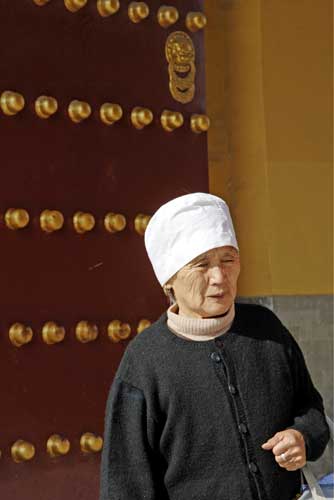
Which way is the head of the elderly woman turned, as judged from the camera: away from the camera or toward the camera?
toward the camera

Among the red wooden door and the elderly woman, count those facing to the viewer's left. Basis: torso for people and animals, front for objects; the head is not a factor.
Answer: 0

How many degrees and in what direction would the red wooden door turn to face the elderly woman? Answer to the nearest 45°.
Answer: approximately 45° to its right

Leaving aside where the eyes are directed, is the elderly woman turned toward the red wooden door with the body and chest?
no

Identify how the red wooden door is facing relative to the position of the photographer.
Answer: facing the viewer and to the right of the viewer

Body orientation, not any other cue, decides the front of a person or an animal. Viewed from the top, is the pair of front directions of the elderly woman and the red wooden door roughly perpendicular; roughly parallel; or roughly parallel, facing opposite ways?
roughly parallel
